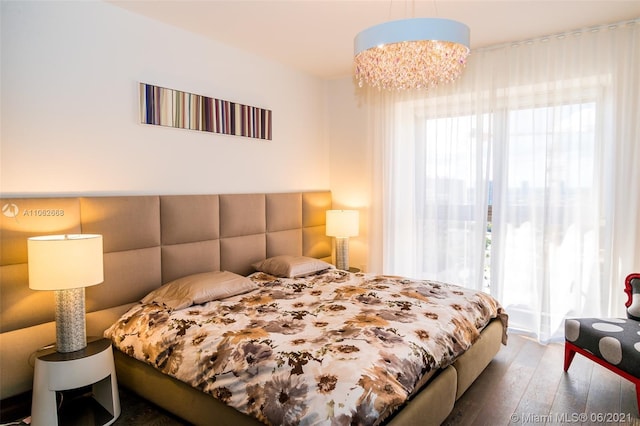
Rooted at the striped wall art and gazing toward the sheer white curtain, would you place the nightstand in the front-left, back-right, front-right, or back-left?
back-right

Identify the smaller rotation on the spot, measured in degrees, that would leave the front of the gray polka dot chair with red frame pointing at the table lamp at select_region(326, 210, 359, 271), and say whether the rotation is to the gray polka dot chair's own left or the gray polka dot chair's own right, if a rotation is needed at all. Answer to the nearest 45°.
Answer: approximately 45° to the gray polka dot chair's own right

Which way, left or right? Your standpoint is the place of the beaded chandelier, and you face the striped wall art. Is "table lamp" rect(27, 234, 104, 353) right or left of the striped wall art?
left

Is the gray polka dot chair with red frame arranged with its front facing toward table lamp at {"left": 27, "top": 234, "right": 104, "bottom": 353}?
yes

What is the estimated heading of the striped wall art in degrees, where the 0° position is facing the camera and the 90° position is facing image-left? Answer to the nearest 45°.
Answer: approximately 315°

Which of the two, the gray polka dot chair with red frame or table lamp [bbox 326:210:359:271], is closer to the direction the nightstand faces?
the gray polka dot chair with red frame

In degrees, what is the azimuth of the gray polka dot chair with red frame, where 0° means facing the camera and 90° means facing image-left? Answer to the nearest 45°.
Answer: approximately 45°

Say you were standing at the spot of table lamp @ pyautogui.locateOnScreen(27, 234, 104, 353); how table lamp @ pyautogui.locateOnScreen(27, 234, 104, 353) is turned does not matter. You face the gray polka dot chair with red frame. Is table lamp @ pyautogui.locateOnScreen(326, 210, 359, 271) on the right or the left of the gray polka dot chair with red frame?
left

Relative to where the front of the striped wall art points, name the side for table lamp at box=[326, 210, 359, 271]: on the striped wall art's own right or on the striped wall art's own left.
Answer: on the striped wall art's own left

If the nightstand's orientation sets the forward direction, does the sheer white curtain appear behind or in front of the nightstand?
in front

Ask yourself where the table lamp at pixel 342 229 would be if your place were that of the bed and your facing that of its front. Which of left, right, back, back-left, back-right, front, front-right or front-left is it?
left

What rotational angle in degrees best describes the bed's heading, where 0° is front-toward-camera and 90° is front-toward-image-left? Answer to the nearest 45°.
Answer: approximately 315°

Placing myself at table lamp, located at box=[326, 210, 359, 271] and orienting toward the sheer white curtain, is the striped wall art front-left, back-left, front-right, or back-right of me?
back-right
